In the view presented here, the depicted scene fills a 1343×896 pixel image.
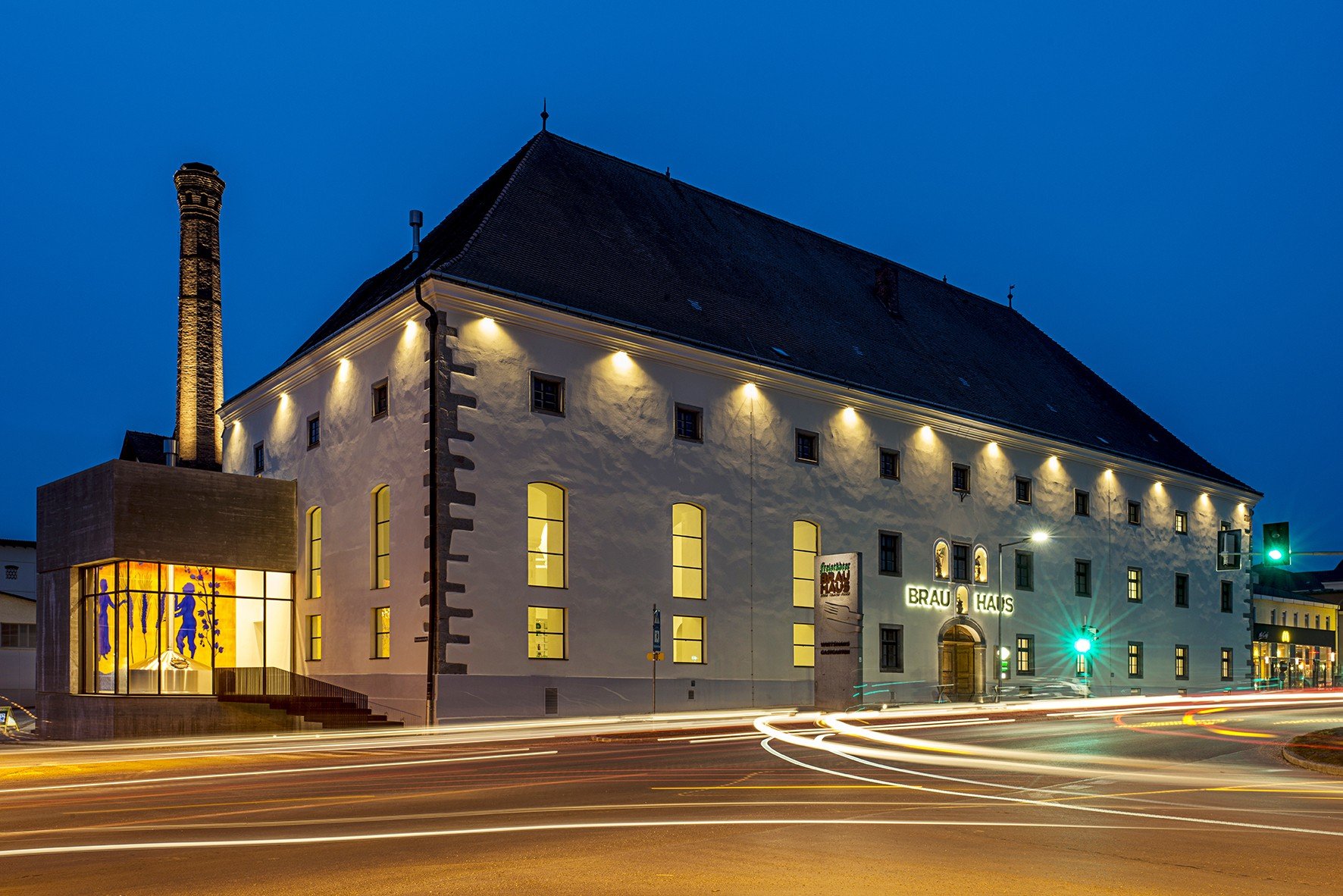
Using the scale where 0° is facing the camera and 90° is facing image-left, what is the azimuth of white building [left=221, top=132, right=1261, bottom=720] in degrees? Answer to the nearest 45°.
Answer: approximately 315°
